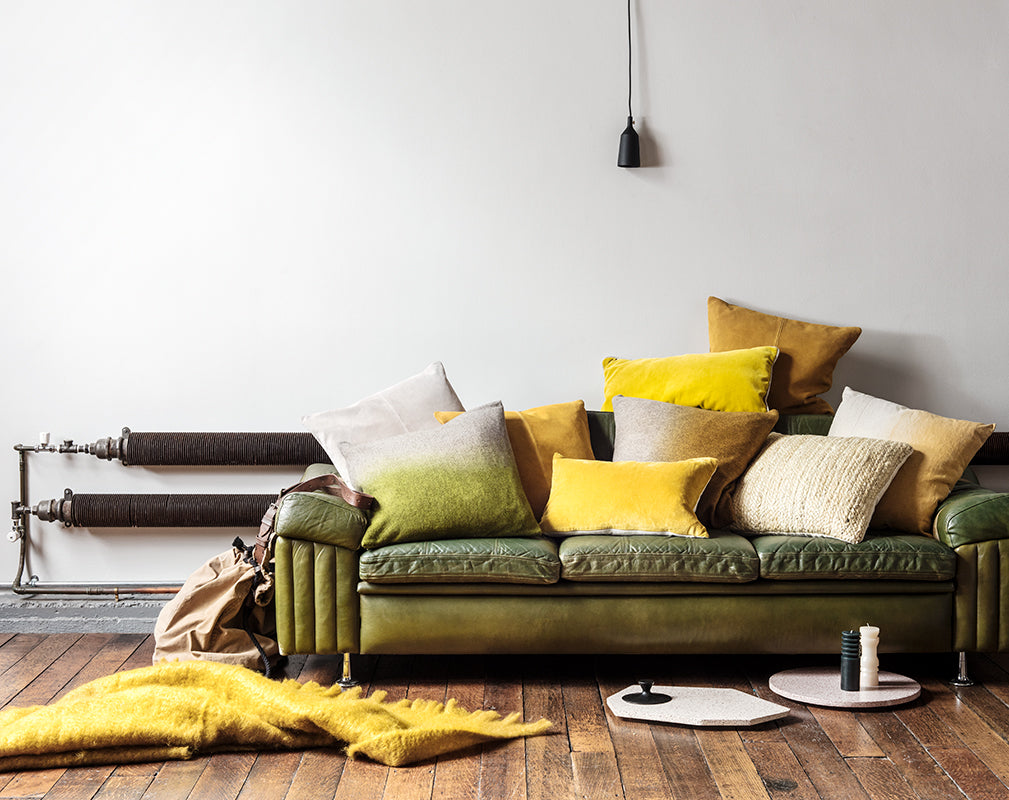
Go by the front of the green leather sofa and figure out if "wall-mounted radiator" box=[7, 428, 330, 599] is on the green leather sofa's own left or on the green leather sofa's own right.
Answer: on the green leather sofa's own right

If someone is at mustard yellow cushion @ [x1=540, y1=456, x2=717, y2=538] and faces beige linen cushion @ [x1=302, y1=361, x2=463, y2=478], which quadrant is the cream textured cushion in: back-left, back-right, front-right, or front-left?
back-right

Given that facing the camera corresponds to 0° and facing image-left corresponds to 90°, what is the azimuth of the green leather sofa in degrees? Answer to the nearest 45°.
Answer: approximately 0°

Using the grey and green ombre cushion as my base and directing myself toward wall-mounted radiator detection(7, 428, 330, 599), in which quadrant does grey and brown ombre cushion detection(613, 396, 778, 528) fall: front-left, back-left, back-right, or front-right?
back-right

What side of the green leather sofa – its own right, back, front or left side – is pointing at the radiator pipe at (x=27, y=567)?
right

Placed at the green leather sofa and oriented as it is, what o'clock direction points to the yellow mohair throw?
The yellow mohair throw is roughly at 2 o'clock from the green leather sofa.
